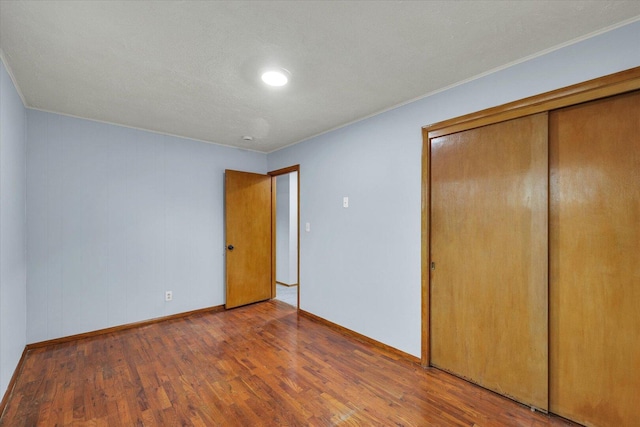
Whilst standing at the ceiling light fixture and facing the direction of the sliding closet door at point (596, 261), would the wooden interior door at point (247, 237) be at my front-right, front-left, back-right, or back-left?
back-left

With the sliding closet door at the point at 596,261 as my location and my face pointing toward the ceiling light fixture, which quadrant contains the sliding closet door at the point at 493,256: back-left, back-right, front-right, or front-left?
front-right

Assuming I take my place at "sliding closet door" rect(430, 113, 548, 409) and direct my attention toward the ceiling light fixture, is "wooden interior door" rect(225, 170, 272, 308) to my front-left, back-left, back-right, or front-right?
front-right

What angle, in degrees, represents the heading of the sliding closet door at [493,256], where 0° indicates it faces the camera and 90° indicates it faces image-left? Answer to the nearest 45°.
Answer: approximately 45°

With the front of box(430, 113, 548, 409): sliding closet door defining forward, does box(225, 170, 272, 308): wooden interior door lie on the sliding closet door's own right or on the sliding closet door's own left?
on the sliding closet door's own right

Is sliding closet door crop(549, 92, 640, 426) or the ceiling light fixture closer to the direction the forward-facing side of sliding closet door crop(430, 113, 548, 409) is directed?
the ceiling light fixture

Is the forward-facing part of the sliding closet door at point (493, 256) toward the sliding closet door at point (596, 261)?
no

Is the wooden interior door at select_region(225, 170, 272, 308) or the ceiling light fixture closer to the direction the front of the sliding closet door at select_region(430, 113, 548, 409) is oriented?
the ceiling light fixture

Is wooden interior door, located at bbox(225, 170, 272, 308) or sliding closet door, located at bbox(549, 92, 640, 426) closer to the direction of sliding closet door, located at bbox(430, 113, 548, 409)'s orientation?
the wooden interior door

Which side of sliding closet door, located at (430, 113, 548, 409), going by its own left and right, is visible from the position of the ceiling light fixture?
front
